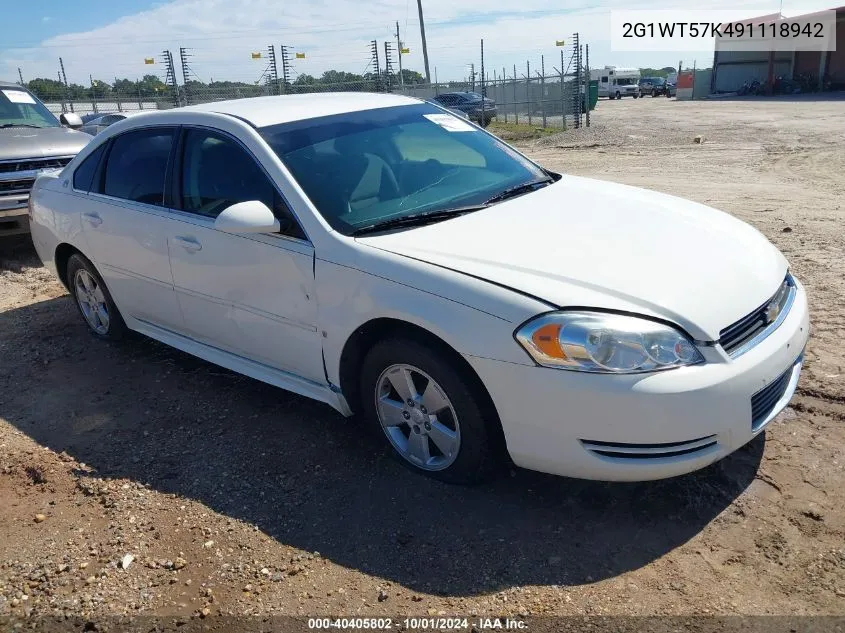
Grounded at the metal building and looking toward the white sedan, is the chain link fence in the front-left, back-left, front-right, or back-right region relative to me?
front-right

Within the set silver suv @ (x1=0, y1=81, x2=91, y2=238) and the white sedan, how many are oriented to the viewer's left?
0

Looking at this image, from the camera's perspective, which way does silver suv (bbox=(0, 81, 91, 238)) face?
toward the camera

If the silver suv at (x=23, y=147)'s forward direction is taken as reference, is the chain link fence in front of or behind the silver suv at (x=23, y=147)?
behind

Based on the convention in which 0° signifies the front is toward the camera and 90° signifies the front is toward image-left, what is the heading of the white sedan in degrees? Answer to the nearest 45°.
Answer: approximately 315°

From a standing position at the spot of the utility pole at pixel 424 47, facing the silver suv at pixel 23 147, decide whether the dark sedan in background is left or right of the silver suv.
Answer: left

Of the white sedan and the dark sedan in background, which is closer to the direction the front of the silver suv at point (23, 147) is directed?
the white sedan

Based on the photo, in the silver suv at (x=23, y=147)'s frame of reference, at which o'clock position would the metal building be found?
The metal building is roughly at 8 o'clock from the silver suv.

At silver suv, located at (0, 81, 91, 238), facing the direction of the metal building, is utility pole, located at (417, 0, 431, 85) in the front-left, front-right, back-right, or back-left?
front-left

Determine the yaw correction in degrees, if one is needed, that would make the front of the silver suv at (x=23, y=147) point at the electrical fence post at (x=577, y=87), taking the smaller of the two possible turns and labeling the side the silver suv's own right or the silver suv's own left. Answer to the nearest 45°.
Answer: approximately 135° to the silver suv's own left

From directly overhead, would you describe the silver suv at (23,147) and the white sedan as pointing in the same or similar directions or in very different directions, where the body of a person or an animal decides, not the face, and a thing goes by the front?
same or similar directions

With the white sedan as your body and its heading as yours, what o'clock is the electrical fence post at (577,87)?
The electrical fence post is roughly at 8 o'clock from the white sedan.

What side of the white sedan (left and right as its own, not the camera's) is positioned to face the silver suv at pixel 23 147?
back

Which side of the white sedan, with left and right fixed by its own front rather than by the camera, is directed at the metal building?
left
